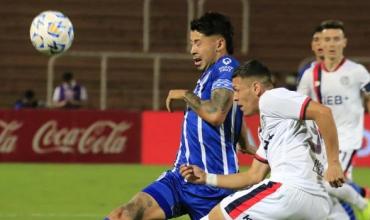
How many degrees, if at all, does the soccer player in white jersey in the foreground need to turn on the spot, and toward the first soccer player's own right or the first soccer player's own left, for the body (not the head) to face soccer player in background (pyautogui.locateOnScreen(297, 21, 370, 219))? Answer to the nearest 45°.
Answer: approximately 90° to the first soccer player's own right

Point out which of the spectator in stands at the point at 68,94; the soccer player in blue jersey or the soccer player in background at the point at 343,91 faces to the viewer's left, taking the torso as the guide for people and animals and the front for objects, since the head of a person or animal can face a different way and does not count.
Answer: the soccer player in blue jersey

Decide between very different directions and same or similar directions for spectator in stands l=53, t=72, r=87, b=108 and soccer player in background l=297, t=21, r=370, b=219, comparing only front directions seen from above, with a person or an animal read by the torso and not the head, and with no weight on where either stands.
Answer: same or similar directions

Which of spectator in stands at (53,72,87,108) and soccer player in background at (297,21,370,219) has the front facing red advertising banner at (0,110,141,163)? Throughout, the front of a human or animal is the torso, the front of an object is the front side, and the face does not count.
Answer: the spectator in stands

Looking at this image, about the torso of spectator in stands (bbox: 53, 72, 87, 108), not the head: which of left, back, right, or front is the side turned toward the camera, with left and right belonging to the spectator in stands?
front

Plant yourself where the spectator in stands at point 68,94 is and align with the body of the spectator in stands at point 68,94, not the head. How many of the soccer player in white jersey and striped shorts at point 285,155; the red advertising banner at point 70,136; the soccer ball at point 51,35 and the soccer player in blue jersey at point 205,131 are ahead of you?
4

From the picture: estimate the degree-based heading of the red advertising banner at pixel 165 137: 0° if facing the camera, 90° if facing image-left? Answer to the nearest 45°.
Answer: approximately 0°

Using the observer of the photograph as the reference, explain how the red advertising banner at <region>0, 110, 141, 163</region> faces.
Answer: facing the viewer

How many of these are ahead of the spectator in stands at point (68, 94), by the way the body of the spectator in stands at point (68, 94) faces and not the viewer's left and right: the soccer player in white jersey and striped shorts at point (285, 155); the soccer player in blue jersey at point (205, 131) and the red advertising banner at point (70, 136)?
3

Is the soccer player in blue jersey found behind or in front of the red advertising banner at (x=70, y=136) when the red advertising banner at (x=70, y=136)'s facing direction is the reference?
in front

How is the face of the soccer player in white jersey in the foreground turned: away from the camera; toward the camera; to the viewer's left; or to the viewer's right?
to the viewer's left

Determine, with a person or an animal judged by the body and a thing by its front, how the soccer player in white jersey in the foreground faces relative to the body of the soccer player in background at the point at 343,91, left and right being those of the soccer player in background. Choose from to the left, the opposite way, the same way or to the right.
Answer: to the right

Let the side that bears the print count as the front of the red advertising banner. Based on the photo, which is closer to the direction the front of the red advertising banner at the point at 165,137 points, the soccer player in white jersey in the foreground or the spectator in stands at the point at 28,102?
the soccer player in white jersey in the foreground

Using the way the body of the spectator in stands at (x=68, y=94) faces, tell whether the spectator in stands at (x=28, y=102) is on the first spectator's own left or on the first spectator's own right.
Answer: on the first spectator's own right

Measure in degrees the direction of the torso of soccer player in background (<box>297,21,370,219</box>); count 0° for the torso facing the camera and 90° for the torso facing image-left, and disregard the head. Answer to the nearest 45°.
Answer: approximately 0°
